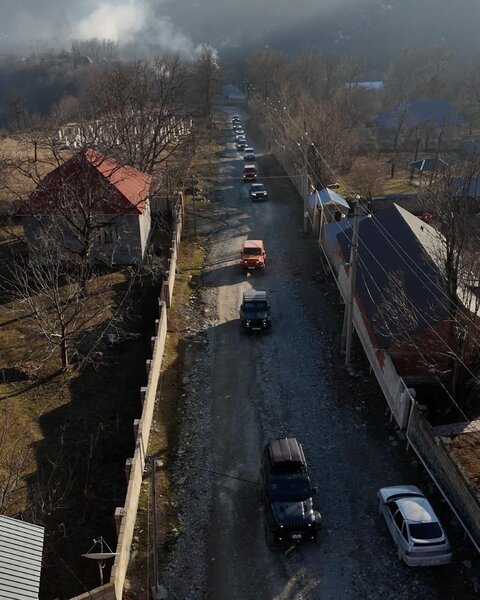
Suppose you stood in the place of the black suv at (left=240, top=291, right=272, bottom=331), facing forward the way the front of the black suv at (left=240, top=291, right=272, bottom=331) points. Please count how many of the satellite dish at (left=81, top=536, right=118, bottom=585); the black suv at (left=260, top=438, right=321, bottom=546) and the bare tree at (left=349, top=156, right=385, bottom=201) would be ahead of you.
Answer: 2

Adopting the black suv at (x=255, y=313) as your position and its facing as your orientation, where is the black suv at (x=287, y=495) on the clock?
the black suv at (x=287, y=495) is roughly at 12 o'clock from the black suv at (x=255, y=313).

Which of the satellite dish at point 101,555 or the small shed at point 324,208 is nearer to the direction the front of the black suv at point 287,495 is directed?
the satellite dish

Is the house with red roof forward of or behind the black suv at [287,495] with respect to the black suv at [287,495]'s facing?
behind

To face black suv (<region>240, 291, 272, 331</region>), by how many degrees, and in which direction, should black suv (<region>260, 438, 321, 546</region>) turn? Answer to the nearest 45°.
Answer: approximately 180°

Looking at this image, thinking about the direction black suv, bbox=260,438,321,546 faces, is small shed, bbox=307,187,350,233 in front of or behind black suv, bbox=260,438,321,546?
behind

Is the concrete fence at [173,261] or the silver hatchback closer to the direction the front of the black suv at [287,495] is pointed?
the silver hatchback

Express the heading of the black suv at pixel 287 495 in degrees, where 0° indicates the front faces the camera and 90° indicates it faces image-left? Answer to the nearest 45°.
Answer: approximately 0°

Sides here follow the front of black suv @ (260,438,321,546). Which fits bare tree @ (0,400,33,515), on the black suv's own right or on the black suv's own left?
on the black suv's own right

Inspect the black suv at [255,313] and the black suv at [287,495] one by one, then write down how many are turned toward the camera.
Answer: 2

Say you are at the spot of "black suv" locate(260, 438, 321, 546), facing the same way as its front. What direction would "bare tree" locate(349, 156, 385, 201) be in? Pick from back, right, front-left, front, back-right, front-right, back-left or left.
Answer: back

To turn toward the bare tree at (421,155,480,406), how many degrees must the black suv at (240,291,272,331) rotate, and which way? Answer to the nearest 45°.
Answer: approximately 45° to its left

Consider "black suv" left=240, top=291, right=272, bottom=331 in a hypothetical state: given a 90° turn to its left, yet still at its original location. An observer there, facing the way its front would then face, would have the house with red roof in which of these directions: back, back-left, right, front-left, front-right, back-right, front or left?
back-left
